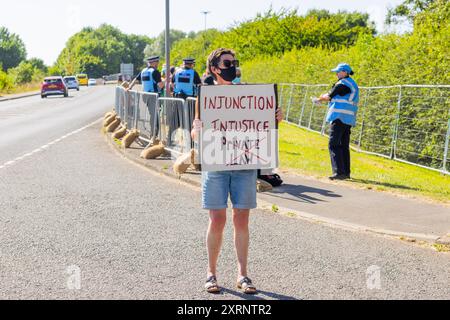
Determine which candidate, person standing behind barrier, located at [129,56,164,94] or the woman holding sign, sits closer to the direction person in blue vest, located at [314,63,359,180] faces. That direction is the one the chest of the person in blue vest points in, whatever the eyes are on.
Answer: the person standing behind barrier

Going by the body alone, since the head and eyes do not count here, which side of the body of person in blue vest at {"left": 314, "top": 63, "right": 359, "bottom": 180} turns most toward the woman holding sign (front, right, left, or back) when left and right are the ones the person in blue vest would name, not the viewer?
left

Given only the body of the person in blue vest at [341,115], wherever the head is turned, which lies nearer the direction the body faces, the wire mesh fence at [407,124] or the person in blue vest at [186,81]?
the person in blue vest

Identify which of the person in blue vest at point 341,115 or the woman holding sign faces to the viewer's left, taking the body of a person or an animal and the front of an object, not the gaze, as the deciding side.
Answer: the person in blue vest

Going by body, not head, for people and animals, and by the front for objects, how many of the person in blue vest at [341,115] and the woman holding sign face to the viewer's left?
1

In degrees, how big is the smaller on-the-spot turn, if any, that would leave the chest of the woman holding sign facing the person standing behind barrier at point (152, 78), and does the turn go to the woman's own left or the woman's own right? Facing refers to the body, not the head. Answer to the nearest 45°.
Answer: approximately 180°

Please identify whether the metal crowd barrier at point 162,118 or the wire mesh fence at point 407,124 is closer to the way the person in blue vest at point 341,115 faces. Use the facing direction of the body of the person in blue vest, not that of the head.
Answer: the metal crowd barrier

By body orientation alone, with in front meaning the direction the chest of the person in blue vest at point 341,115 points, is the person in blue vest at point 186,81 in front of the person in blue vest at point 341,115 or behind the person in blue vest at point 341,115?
in front

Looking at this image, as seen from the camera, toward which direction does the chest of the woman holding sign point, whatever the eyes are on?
toward the camera

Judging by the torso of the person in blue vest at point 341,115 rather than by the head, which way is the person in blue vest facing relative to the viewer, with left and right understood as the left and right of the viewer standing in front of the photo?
facing to the left of the viewer

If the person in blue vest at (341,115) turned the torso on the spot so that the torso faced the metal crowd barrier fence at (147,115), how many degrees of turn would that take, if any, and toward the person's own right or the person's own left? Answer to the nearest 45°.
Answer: approximately 45° to the person's own right

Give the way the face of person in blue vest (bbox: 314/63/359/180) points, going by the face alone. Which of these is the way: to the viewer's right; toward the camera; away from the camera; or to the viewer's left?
to the viewer's left

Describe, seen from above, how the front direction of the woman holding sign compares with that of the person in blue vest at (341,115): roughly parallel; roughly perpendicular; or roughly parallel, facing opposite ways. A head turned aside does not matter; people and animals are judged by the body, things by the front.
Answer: roughly perpendicular
